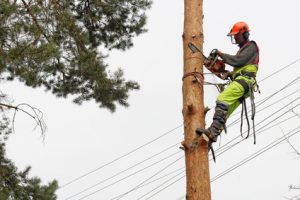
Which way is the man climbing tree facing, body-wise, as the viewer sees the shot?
to the viewer's left

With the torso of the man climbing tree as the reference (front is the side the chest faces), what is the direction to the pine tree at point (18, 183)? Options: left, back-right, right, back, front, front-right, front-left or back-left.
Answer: front-right

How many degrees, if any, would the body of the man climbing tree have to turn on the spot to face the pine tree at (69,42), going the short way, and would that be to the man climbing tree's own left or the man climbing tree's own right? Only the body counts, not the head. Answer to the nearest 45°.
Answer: approximately 45° to the man climbing tree's own right
